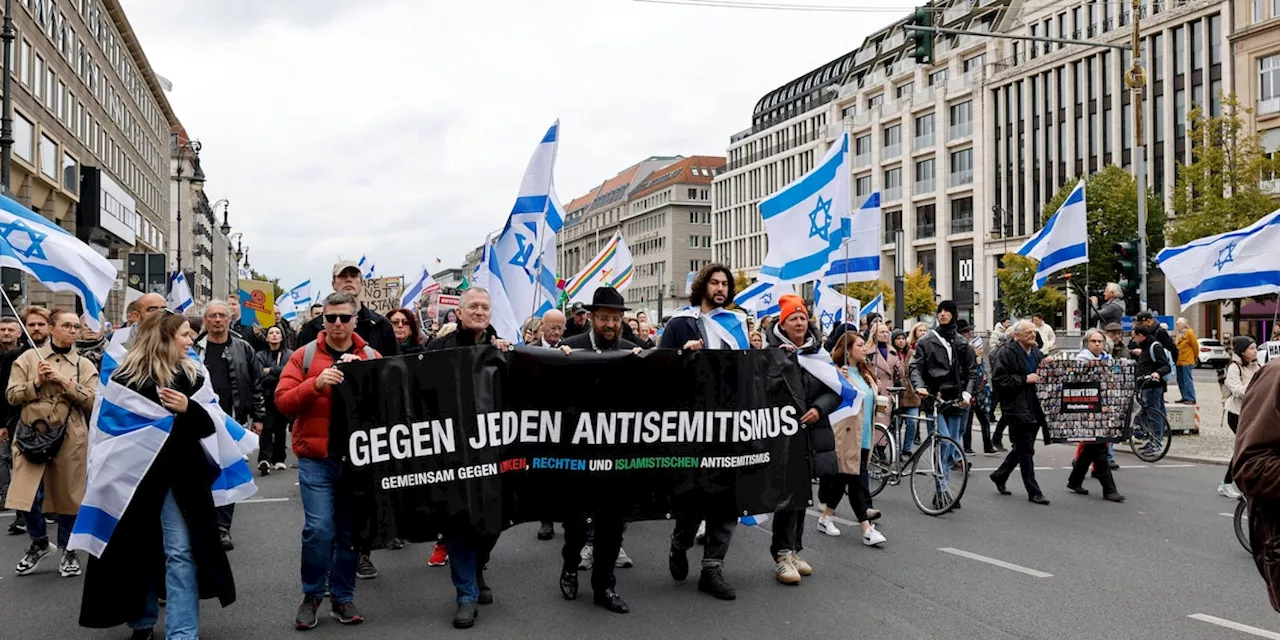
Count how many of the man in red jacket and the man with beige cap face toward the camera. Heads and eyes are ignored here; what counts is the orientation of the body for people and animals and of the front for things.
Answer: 2

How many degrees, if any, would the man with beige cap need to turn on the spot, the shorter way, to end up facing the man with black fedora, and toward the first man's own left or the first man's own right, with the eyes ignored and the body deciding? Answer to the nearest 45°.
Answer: approximately 45° to the first man's own left

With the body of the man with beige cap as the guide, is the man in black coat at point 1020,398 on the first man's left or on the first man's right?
on the first man's left

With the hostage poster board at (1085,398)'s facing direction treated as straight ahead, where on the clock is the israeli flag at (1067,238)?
The israeli flag is roughly at 6 o'clock from the hostage poster board.

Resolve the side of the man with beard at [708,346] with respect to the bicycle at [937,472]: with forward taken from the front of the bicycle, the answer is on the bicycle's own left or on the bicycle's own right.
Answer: on the bicycle's own right

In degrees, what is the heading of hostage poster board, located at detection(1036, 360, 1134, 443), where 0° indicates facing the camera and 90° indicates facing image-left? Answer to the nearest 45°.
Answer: approximately 0°

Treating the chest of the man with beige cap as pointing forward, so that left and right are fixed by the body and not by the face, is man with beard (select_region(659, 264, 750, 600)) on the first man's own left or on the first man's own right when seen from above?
on the first man's own left
